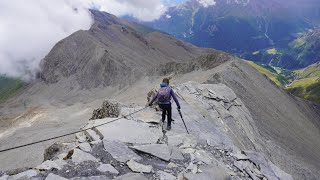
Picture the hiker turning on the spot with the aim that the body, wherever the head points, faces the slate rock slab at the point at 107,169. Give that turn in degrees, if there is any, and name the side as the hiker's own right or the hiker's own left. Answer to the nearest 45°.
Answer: approximately 135° to the hiker's own left

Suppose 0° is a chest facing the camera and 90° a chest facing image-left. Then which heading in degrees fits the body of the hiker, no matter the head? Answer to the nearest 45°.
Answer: approximately 180°

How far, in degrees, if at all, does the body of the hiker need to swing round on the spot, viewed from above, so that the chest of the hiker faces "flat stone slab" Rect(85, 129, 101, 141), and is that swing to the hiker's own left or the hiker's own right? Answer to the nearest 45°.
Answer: approximately 90° to the hiker's own left
